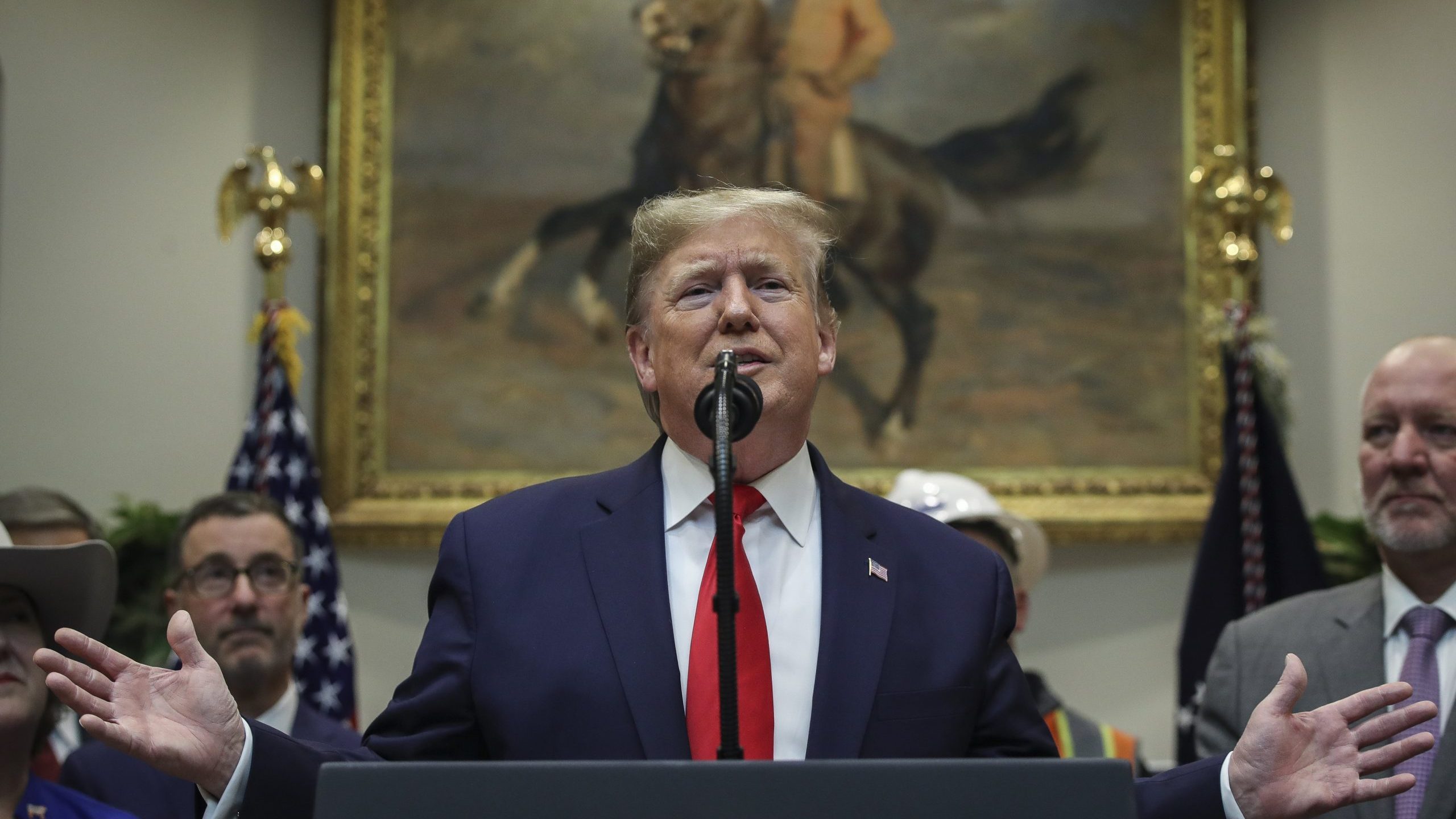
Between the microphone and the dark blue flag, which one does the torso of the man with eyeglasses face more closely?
the microphone

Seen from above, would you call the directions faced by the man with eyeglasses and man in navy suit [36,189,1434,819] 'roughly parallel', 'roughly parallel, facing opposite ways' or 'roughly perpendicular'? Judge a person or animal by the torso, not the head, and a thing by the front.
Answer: roughly parallel

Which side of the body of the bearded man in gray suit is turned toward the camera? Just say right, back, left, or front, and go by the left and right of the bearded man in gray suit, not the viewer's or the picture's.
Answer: front

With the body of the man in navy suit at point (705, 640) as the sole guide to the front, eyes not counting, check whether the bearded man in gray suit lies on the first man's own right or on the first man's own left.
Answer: on the first man's own left

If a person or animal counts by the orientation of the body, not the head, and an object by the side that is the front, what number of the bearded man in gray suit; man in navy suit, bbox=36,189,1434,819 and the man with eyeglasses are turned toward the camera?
3

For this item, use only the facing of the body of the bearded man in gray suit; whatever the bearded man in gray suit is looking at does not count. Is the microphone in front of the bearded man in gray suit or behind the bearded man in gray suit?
in front

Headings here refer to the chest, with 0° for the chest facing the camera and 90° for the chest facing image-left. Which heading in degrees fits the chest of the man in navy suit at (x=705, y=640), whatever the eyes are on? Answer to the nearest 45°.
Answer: approximately 0°

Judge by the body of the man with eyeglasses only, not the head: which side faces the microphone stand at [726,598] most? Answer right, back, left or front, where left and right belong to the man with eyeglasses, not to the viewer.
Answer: front

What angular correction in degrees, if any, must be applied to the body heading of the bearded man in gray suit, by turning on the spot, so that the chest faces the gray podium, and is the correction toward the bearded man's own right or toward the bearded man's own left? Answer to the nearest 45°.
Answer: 0° — they already face it

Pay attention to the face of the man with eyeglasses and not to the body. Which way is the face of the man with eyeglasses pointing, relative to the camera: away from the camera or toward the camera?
toward the camera

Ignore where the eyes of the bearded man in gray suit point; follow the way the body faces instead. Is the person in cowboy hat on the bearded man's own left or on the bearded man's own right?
on the bearded man's own right

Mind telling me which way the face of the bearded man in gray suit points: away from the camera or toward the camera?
toward the camera

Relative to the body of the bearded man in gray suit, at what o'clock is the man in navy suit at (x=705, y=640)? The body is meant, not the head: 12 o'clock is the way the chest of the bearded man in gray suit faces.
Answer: The man in navy suit is roughly at 1 o'clock from the bearded man in gray suit.
